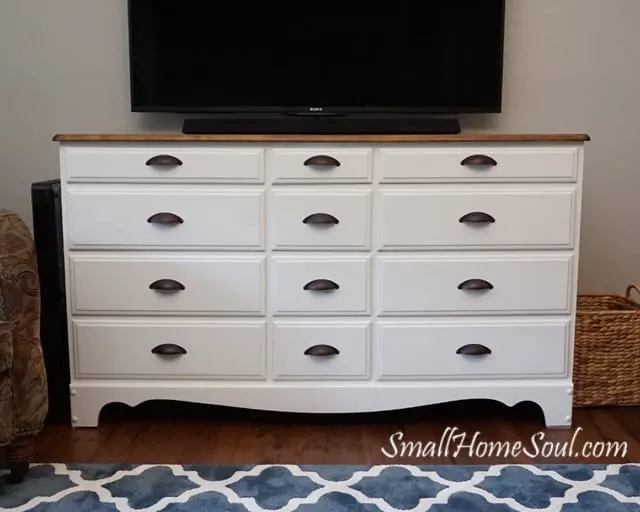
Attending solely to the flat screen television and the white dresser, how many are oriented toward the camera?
2

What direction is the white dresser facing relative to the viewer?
toward the camera

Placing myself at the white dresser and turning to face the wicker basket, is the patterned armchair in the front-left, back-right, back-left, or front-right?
back-right

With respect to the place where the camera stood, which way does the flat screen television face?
facing the viewer

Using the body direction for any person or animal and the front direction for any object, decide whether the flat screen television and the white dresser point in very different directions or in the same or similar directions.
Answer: same or similar directions

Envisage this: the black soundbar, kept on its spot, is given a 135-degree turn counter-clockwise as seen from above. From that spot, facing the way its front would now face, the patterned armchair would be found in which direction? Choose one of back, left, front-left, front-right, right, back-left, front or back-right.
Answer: back

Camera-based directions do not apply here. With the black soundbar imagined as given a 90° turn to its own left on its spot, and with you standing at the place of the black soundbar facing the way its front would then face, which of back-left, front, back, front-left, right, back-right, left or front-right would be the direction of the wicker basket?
front

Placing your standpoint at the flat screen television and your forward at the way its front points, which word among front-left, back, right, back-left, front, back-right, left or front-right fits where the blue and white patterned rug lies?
front

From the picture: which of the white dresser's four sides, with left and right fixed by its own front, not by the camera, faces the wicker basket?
left
